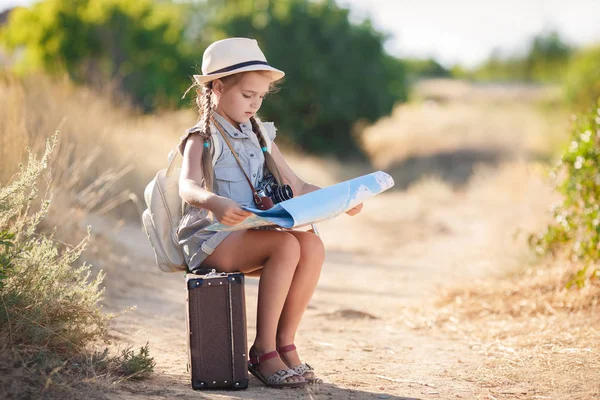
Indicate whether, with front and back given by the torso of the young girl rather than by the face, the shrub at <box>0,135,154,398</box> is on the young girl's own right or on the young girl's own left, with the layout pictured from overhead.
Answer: on the young girl's own right

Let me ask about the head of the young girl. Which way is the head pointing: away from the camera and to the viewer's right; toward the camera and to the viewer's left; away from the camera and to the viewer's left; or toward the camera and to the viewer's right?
toward the camera and to the viewer's right

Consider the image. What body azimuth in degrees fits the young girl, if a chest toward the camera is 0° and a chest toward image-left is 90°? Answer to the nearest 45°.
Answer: approximately 315°
